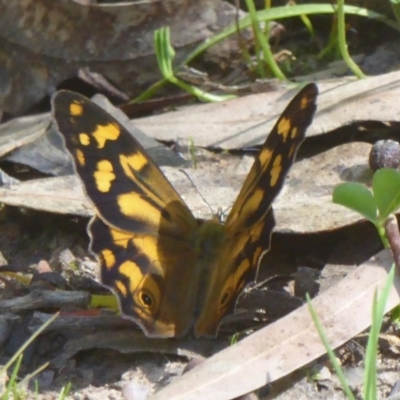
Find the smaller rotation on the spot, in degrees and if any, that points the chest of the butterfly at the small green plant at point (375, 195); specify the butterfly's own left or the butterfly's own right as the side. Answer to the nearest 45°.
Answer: approximately 90° to the butterfly's own right

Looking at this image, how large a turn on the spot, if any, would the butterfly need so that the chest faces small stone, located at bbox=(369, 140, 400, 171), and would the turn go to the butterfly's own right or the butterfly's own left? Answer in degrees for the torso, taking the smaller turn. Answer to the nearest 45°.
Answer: approximately 45° to the butterfly's own right

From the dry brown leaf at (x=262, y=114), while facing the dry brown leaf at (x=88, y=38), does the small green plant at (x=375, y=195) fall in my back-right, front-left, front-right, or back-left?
back-left

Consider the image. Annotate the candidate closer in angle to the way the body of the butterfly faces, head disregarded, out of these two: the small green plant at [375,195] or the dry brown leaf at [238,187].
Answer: the dry brown leaf

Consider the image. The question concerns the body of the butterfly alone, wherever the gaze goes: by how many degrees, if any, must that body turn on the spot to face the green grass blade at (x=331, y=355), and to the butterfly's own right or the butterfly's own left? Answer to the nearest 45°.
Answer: approximately 135° to the butterfly's own right

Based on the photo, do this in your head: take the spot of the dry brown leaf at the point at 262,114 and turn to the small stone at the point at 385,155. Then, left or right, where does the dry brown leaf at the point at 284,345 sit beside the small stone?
right

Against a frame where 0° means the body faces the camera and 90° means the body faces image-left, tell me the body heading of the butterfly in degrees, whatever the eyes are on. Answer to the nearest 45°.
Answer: approximately 180°
